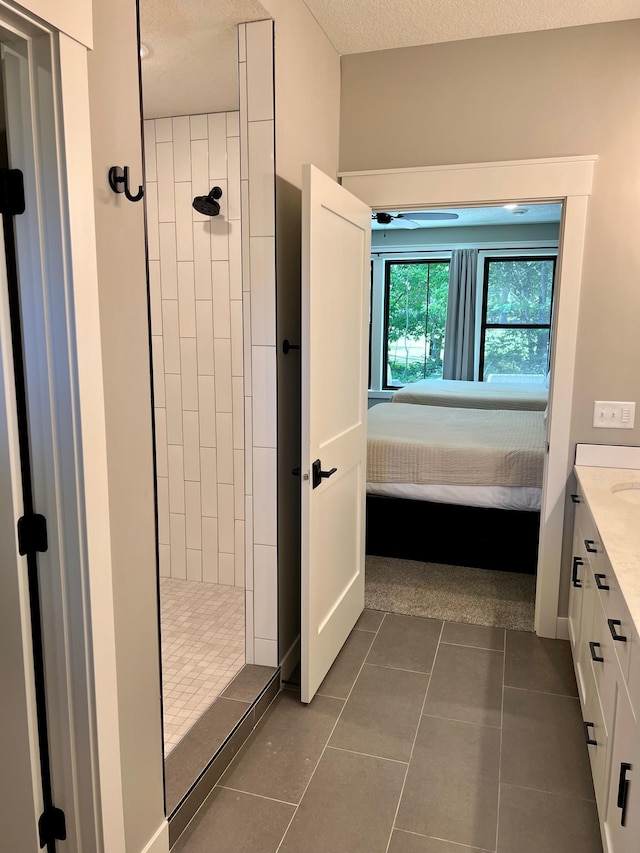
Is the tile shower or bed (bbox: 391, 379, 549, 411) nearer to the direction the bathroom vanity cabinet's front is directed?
the tile shower

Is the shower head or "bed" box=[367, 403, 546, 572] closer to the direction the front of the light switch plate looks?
the shower head

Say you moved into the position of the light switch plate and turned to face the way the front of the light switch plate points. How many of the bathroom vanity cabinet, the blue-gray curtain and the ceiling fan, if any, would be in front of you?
1

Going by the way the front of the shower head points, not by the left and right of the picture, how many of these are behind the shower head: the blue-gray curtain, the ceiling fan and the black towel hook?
2

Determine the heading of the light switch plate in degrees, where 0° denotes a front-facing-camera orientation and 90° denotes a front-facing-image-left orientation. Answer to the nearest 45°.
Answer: approximately 0°

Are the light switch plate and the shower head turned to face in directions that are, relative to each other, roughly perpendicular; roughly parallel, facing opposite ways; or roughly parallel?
roughly parallel

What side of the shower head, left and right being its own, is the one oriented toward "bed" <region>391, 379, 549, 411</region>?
back

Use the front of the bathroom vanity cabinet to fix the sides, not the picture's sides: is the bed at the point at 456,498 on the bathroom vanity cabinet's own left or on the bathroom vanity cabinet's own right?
on the bathroom vanity cabinet's own right

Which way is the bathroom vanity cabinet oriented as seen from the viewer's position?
to the viewer's left

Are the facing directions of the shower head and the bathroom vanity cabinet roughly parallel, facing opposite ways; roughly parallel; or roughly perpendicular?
roughly perpendicular

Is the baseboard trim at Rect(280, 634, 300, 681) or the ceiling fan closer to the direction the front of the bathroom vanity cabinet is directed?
the baseboard trim

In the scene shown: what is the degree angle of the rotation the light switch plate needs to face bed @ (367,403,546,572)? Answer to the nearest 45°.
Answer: approximately 135° to its right

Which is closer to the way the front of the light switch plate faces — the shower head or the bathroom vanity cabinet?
the bathroom vanity cabinet

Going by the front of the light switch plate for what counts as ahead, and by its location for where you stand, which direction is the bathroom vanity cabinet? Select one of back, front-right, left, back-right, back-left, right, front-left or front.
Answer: front

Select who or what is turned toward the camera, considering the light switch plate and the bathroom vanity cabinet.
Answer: the light switch plate

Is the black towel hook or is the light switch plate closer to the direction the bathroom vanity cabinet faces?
the black towel hook

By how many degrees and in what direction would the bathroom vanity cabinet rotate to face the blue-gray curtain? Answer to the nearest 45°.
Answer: approximately 90° to its right
